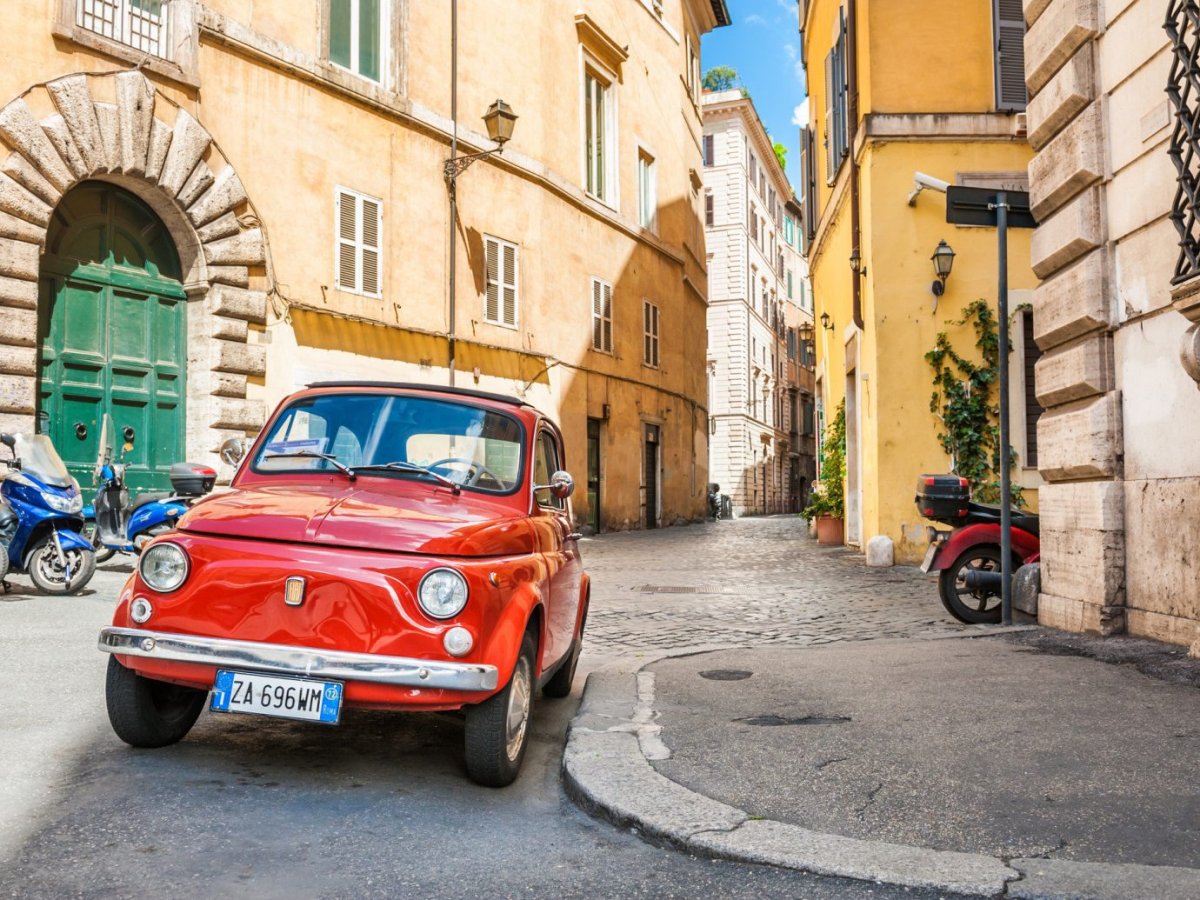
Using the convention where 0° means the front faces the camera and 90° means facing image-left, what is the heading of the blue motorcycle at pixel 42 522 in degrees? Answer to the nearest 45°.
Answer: approximately 315°

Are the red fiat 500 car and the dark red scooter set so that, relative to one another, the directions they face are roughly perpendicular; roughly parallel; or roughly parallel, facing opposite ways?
roughly perpendicular

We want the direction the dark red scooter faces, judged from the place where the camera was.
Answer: facing to the right of the viewer

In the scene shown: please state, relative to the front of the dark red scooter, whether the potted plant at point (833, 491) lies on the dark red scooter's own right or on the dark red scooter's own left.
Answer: on the dark red scooter's own left

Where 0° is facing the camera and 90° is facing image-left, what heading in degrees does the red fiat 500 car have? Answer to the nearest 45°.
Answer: approximately 45°

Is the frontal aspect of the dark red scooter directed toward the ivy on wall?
no

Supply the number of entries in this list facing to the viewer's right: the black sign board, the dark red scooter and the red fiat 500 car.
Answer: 1

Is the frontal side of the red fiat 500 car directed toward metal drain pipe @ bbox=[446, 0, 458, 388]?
no

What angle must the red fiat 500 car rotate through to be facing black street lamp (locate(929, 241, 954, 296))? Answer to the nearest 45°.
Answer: approximately 180°

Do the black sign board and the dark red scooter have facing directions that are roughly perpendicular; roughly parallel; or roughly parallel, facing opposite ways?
roughly perpendicular

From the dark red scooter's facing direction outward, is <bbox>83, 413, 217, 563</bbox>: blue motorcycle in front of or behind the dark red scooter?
behind

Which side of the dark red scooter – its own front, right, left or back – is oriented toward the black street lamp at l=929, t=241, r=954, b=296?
left
